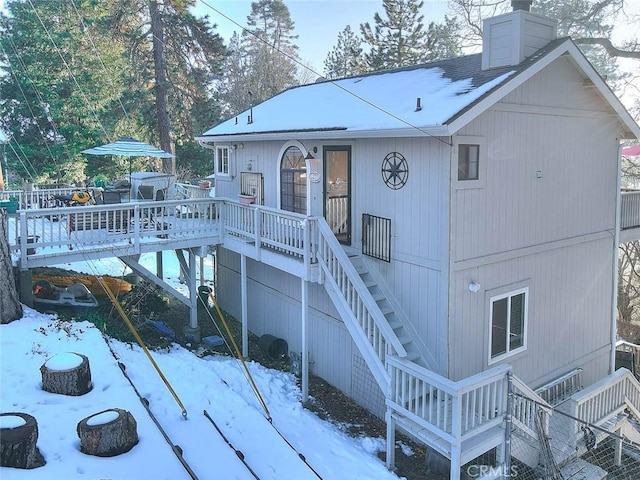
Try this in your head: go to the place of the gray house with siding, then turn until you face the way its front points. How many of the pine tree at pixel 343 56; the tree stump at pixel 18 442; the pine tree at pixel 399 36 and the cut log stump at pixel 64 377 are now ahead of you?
2

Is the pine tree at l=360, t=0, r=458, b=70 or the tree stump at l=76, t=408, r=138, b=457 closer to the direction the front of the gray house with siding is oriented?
the tree stump

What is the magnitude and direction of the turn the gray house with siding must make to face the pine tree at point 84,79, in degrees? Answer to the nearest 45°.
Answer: approximately 90° to its right

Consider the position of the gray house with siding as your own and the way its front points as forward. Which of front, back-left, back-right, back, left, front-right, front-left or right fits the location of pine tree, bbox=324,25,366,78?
back-right

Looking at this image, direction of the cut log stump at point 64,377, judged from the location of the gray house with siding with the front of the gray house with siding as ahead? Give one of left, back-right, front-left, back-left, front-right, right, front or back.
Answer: front

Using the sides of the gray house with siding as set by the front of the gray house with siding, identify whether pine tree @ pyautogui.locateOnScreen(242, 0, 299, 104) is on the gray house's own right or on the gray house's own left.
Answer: on the gray house's own right

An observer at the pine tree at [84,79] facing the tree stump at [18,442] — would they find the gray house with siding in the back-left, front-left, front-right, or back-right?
front-left

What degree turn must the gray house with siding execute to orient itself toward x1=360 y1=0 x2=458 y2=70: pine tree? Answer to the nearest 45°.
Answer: approximately 135° to its right

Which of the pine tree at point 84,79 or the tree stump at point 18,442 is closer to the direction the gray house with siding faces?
the tree stump

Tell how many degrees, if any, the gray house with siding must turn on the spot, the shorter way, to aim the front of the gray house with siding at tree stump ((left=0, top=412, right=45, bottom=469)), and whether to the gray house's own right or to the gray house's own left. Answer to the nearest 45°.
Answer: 0° — it already faces it

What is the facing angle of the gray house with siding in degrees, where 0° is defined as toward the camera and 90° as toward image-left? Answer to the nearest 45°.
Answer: approximately 45°

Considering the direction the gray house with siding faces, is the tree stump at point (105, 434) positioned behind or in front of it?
in front

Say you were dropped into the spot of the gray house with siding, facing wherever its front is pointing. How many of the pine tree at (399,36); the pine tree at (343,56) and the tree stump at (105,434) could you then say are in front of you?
1

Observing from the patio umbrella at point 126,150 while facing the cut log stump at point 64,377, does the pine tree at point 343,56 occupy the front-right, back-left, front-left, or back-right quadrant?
back-left
